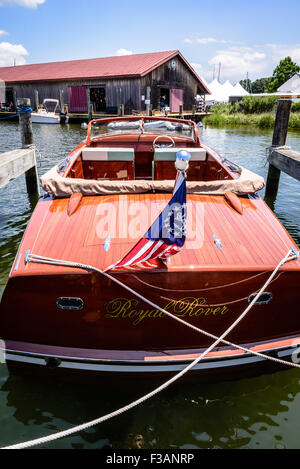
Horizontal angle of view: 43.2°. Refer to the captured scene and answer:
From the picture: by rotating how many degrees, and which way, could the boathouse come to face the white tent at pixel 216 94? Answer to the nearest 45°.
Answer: approximately 90° to its left

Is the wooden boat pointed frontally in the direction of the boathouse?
yes

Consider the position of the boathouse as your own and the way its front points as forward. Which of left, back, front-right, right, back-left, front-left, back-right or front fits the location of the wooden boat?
front-right

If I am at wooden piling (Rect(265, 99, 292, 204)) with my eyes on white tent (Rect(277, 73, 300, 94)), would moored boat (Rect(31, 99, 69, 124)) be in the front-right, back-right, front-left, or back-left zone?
front-left

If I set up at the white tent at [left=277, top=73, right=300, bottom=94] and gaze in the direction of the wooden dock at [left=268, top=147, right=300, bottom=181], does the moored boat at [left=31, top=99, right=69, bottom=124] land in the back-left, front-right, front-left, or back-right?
front-right

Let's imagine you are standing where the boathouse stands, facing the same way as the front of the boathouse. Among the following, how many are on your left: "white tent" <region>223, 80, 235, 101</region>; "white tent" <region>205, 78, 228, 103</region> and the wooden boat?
2

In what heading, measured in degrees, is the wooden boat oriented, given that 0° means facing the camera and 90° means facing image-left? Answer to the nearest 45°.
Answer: approximately 180°

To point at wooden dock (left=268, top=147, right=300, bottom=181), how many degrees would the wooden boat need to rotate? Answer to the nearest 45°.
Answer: approximately 45° to its right

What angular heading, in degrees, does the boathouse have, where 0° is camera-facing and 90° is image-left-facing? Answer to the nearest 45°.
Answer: approximately 315°

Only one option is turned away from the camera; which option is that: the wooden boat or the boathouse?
the wooden boat

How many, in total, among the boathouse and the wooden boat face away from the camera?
1

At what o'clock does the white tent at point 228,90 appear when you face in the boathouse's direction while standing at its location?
The white tent is roughly at 9 o'clock from the boathouse.

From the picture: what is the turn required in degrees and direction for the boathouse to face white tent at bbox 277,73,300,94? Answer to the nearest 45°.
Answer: approximately 45° to its left

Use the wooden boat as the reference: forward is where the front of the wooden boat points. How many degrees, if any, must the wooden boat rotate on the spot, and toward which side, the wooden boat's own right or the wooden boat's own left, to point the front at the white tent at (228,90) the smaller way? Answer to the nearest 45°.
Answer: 0° — it already faces it
